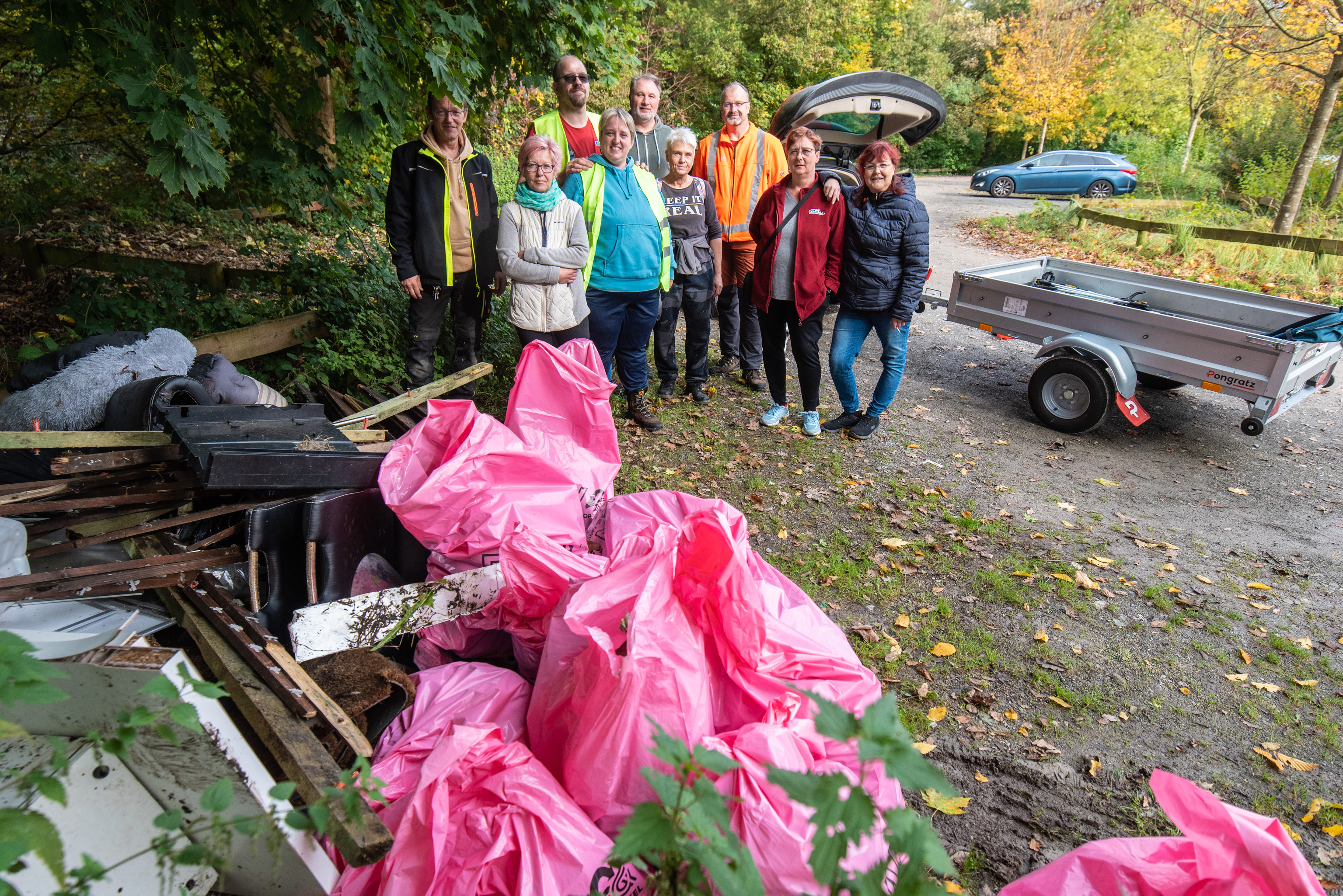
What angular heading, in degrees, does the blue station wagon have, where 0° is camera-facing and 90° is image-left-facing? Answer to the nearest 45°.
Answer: approximately 90°

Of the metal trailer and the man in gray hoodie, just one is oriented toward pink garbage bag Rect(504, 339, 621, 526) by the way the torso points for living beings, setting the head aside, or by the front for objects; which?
the man in gray hoodie

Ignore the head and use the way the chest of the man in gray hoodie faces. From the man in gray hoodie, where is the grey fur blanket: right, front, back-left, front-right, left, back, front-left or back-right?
front-right

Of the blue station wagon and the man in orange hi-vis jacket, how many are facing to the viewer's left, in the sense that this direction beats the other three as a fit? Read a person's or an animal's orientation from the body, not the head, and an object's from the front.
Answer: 1

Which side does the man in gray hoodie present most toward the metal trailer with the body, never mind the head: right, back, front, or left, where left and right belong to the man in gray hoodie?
left

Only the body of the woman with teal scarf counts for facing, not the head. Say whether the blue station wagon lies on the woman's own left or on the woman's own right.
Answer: on the woman's own left

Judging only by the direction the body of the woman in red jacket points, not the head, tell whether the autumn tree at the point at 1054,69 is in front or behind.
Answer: behind

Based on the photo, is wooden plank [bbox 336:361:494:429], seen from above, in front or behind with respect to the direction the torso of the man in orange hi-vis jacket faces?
in front

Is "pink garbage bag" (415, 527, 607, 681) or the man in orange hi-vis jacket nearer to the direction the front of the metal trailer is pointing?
the man in orange hi-vis jacket

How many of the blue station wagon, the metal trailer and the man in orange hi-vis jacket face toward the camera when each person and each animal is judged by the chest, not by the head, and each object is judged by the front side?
1

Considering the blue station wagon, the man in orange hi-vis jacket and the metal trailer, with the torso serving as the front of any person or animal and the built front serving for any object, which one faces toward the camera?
the man in orange hi-vis jacket
